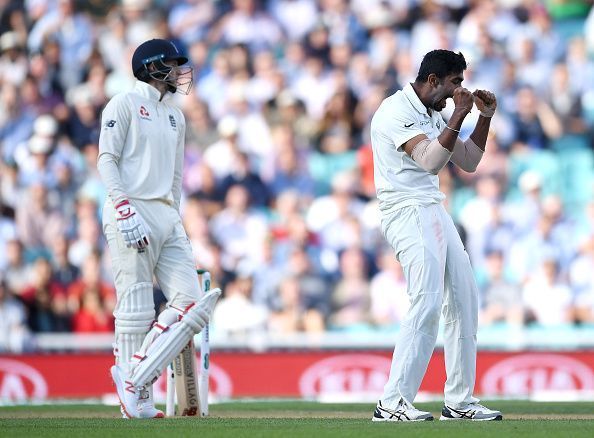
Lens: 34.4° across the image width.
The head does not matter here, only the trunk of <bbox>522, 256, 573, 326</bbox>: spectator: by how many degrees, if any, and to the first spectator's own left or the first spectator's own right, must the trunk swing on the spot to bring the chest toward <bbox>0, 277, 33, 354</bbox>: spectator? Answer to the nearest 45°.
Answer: approximately 90° to the first spectator's own right

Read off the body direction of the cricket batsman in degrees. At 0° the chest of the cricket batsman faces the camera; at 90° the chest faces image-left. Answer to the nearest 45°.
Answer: approximately 315°

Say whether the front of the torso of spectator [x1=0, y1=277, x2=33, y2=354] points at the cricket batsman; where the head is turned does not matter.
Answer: yes

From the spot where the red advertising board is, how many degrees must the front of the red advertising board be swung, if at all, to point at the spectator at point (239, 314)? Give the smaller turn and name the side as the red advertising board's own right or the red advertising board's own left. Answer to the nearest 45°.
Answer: approximately 135° to the red advertising board's own right

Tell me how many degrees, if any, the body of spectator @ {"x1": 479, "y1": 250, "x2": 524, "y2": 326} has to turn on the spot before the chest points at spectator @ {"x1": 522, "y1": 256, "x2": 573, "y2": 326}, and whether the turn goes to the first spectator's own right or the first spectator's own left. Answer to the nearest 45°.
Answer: approximately 90° to the first spectator's own left
